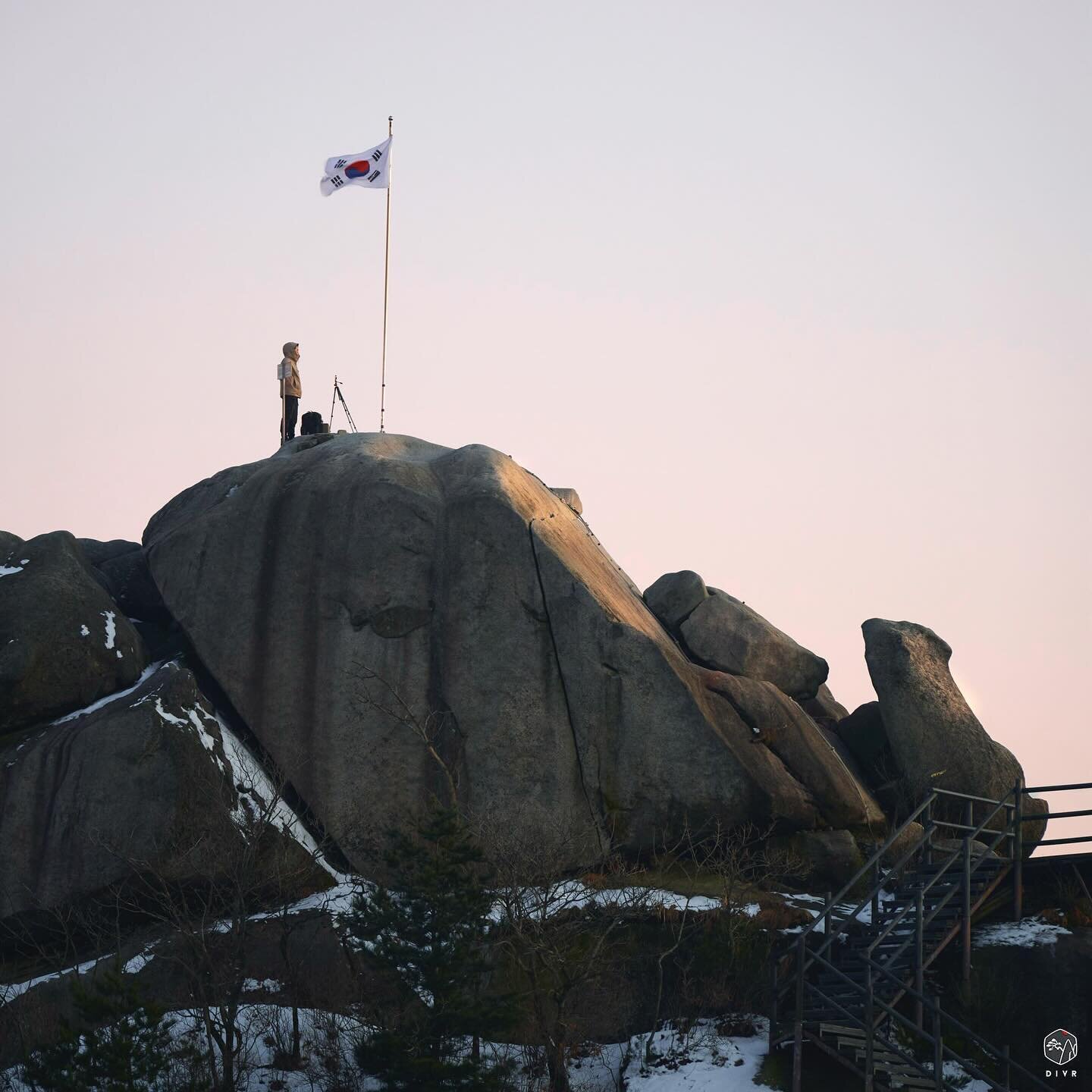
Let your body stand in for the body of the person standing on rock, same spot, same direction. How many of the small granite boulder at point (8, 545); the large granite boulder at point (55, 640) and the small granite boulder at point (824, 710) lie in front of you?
1

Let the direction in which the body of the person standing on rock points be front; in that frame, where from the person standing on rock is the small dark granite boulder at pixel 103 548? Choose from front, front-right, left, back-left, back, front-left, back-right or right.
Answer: back

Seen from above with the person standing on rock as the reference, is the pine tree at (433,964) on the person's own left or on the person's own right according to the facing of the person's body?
on the person's own right

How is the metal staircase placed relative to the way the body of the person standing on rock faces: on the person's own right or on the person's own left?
on the person's own right

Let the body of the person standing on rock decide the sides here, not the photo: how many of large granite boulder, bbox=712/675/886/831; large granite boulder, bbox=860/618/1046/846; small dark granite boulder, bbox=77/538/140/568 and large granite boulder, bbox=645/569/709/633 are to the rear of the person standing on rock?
1

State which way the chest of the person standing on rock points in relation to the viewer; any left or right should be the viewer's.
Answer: facing to the right of the viewer

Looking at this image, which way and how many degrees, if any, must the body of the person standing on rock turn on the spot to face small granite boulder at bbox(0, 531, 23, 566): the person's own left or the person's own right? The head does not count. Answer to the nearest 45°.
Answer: approximately 135° to the person's own right

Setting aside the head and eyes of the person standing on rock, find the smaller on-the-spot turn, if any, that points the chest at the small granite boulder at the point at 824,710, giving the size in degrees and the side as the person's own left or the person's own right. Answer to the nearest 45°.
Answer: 0° — they already face it

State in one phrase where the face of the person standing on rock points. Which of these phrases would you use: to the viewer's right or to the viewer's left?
to the viewer's right

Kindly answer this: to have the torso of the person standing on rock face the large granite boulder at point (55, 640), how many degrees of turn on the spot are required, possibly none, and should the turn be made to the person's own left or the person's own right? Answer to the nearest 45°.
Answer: approximately 135° to the person's own right

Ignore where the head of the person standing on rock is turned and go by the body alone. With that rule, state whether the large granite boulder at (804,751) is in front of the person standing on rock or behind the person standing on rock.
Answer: in front
